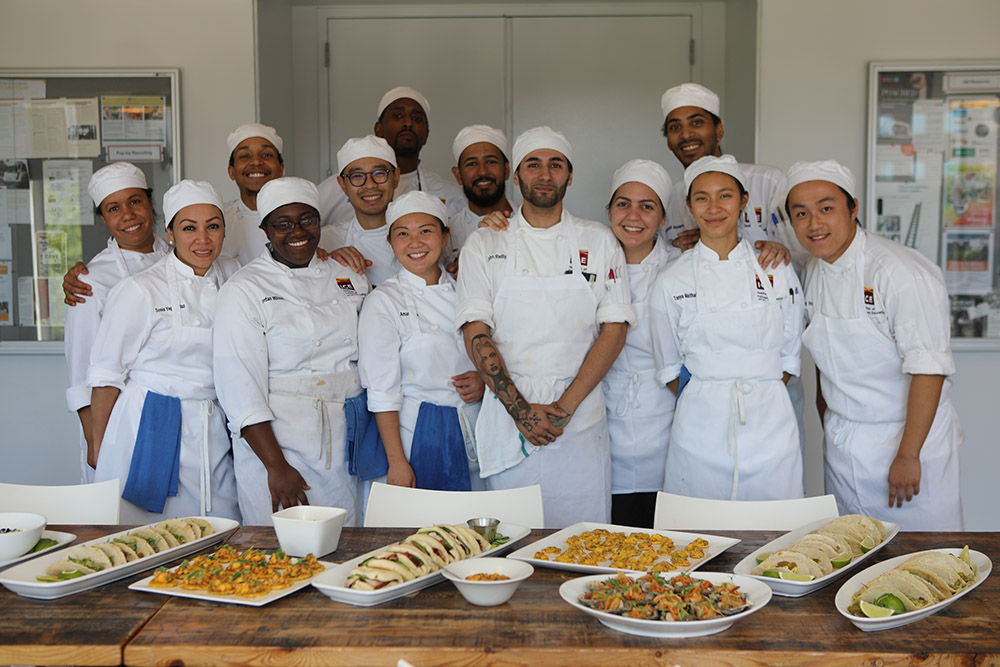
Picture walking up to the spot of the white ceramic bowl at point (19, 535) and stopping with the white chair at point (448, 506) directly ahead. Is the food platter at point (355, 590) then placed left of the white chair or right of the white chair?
right

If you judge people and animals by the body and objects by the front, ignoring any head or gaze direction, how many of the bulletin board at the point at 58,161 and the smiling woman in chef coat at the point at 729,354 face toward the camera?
2

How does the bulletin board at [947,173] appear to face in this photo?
toward the camera

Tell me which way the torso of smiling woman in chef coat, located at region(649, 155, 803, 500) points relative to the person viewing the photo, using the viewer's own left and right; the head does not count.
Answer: facing the viewer

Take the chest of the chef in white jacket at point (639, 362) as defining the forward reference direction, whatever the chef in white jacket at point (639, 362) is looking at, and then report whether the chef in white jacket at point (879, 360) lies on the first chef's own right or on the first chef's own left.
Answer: on the first chef's own left

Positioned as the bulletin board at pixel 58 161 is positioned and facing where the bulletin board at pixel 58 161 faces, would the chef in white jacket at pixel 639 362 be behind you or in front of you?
in front

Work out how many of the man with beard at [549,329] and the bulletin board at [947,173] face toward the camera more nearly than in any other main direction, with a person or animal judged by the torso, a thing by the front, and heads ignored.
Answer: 2

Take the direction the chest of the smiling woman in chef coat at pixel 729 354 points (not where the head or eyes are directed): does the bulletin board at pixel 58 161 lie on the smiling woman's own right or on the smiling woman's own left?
on the smiling woman's own right

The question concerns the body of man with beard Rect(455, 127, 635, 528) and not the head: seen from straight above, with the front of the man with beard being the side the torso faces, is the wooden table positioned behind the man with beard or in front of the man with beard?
in front

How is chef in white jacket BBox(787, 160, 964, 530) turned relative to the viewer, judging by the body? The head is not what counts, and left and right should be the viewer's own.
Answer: facing the viewer and to the left of the viewer

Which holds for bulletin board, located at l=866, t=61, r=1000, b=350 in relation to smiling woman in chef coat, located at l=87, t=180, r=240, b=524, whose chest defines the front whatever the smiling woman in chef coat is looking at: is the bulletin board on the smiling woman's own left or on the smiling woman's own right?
on the smiling woman's own left

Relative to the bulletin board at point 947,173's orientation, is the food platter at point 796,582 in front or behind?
in front

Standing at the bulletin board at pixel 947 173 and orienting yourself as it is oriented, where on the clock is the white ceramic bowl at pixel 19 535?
The white ceramic bowl is roughly at 1 o'clock from the bulletin board.

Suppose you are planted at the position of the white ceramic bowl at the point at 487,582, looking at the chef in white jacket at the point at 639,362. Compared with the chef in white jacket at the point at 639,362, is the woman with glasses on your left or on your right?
left

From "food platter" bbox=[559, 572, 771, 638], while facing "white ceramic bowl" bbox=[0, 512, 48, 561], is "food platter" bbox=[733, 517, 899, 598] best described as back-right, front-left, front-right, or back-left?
back-right
